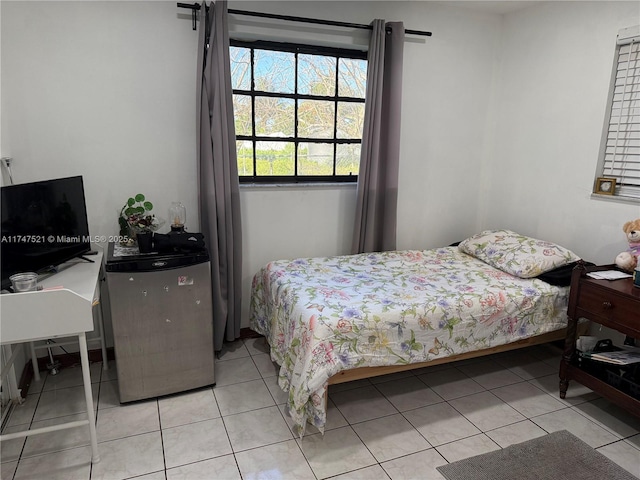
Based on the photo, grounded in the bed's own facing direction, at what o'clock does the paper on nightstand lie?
The paper on nightstand is roughly at 7 o'clock from the bed.

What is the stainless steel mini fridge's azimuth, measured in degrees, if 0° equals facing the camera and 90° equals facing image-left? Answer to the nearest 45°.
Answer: approximately 0°

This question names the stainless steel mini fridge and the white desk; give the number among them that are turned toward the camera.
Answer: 1

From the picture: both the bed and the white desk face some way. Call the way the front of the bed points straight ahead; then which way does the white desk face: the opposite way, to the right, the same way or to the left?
the opposite way

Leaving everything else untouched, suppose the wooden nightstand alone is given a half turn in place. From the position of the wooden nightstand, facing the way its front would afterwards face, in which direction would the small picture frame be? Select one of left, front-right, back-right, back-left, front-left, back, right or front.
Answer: front-left

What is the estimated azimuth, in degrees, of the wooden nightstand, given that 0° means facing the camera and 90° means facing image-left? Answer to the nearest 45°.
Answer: approximately 45°

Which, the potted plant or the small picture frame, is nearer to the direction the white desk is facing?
the small picture frame

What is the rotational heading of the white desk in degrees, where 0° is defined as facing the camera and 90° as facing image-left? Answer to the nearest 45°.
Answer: approximately 270°

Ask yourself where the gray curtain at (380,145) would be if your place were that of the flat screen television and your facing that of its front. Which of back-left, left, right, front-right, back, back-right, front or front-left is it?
front-left
